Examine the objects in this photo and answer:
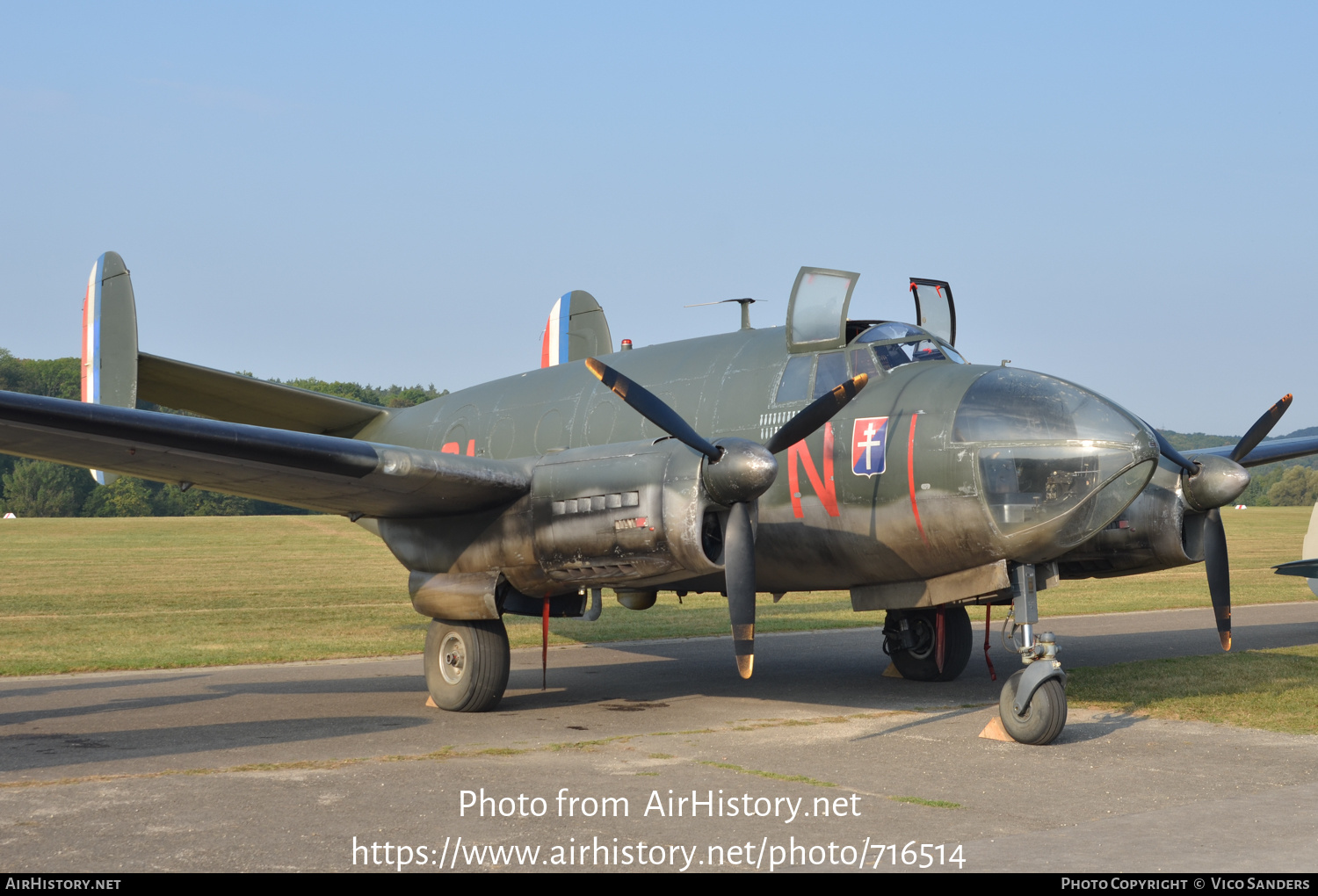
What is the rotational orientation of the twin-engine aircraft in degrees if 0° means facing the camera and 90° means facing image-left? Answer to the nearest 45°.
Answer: approximately 315°
